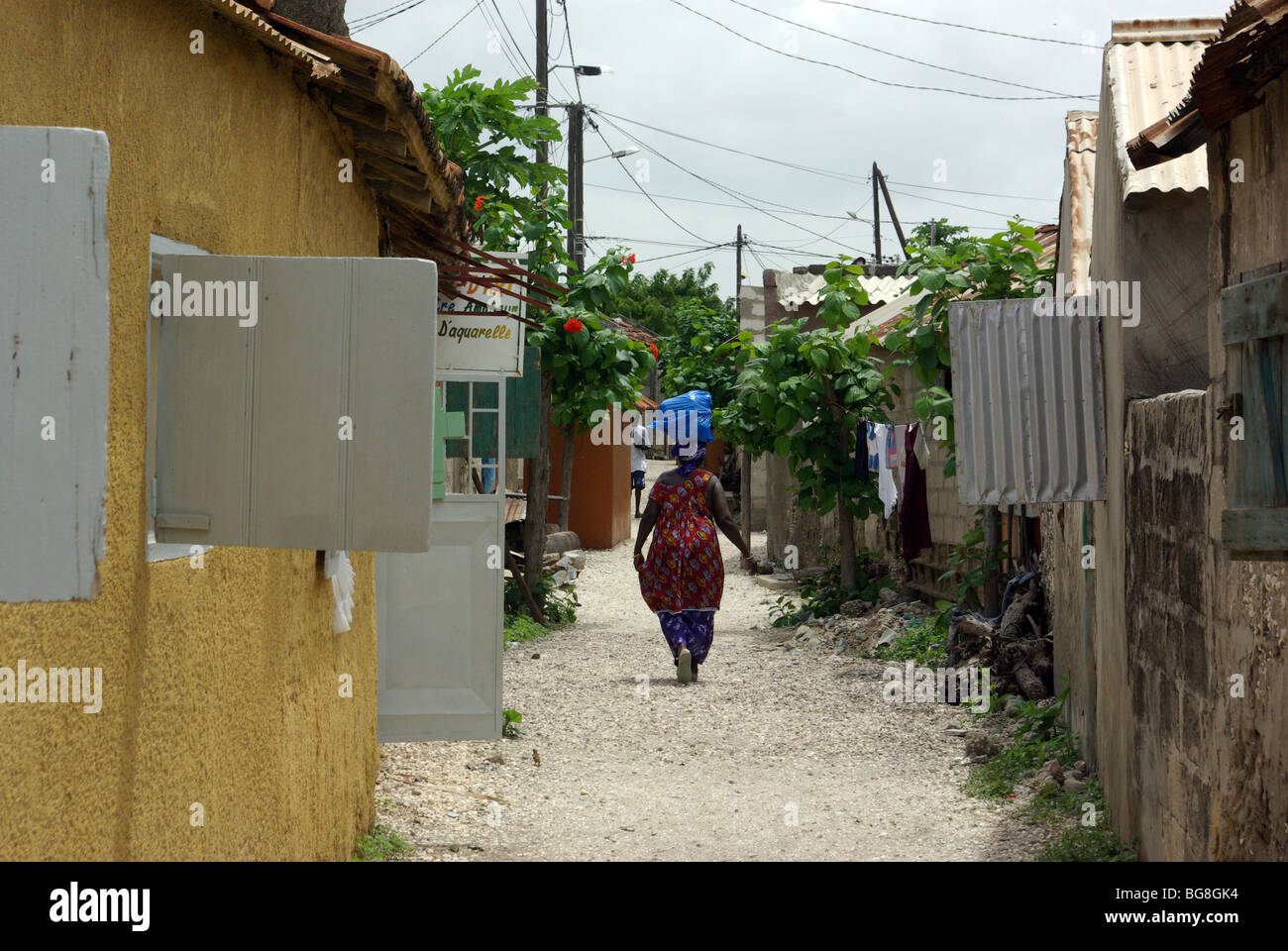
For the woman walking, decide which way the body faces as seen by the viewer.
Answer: away from the camera

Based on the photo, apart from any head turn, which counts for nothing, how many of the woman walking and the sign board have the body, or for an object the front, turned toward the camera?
1

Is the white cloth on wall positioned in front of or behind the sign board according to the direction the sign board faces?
in front

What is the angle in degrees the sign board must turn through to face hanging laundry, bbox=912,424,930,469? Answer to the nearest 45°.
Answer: approximately 135° to its left

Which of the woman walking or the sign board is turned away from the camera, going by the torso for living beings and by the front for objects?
the woman walking

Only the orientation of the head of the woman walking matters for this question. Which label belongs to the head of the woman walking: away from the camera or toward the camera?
away from the camera

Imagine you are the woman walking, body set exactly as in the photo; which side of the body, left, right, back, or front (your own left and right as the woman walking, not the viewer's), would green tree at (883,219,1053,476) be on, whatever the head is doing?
right

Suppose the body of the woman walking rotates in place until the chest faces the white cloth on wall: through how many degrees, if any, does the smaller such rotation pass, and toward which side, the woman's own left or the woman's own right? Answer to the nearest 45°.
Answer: approximately 180°

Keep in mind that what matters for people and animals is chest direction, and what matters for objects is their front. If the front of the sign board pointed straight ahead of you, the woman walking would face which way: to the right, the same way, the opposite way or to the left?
the opposite way
